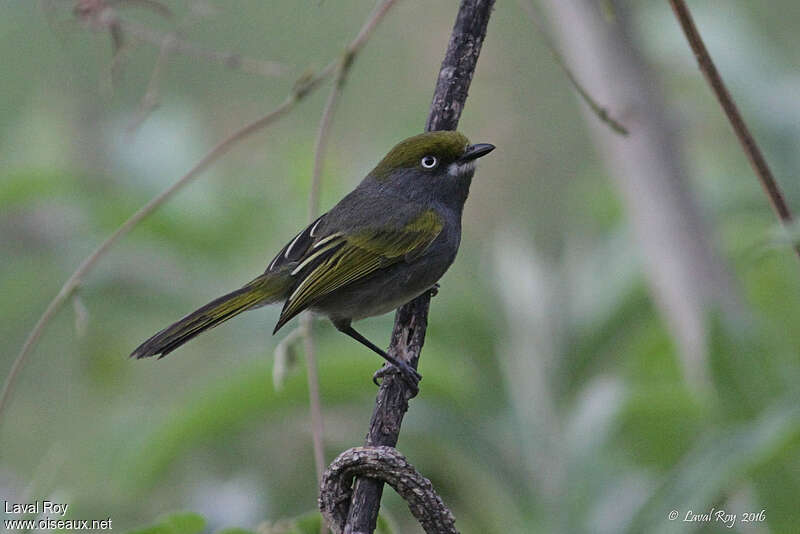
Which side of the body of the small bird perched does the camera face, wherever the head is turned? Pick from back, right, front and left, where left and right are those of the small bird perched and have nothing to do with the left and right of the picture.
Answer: right
